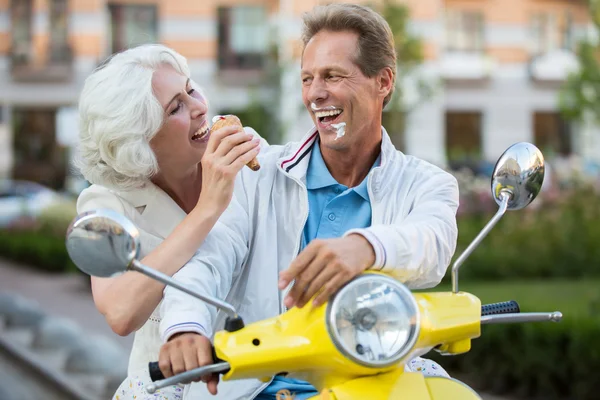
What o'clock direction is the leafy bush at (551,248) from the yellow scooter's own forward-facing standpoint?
The leafy bush is roughly at 8 o'clock from the yellow scooter.

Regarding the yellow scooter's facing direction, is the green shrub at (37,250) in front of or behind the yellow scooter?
behind

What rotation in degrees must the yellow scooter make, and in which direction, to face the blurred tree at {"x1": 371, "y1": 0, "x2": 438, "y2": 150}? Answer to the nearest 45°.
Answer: approximately 135° to its left

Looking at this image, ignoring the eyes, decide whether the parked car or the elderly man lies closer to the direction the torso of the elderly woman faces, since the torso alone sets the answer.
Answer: the elderly man

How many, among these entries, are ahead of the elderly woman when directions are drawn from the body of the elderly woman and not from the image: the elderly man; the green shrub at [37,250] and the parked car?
1

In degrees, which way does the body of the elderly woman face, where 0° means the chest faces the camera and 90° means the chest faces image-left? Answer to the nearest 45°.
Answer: approximately 315°

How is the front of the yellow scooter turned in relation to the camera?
facing the viewer and to the right of the viewer

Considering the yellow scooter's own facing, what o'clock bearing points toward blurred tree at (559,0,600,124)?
The blurred tree is roughly at 8 o'clock from the yellow scooter.

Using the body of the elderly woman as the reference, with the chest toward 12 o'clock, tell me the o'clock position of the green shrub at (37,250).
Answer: The green shrub is roughly at 7 o'clock from the elderly woman.

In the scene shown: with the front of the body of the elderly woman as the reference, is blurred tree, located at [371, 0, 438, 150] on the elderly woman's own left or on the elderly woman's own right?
on the elderly woman's own left

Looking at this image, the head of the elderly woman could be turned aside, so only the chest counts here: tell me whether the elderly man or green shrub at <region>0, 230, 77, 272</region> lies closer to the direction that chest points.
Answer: the elderly man

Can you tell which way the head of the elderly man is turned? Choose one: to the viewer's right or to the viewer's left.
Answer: to the viewer's left
